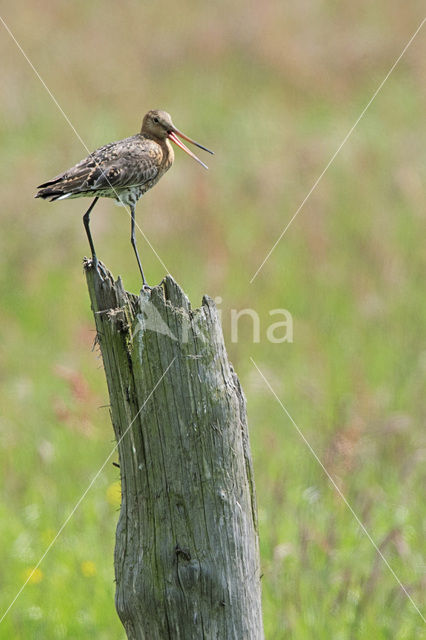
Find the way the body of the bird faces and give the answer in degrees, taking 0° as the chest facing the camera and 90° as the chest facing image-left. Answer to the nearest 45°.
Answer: approximately 270°
